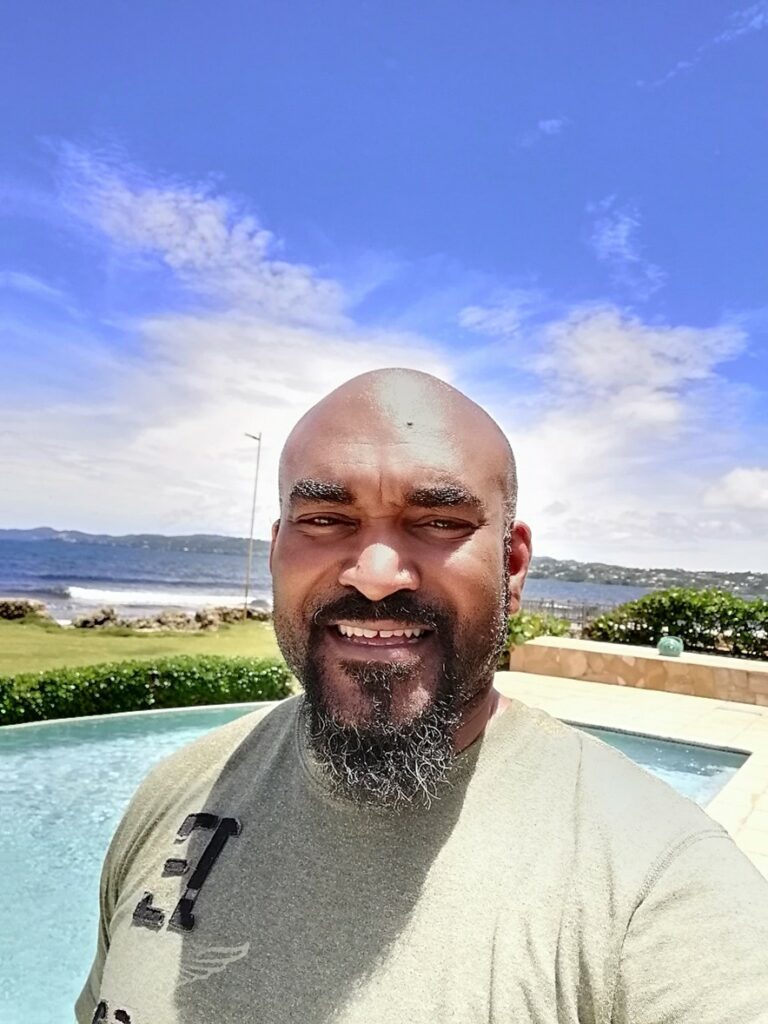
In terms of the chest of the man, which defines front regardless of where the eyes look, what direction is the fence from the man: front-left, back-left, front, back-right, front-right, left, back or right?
back

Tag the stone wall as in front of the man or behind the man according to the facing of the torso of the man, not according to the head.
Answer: behind

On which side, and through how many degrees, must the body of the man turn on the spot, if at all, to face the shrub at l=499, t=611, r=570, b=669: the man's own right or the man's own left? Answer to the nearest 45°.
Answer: approximately 180°

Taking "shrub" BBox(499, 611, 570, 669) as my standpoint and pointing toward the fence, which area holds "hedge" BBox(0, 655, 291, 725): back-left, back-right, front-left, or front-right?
back-left

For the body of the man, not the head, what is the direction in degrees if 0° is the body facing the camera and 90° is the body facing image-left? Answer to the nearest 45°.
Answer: approximately 0°

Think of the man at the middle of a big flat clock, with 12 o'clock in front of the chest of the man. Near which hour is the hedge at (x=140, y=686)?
The hedge is roughly at 5 o'clock from the man.

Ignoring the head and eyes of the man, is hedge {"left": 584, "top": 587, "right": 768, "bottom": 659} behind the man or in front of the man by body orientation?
behind
